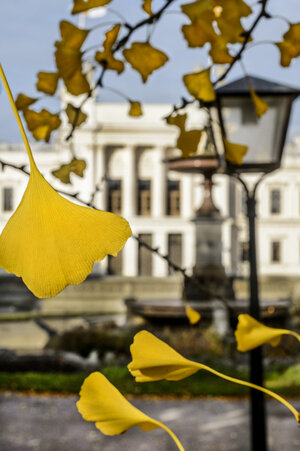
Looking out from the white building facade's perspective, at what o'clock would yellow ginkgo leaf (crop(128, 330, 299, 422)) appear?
The yellow ginkgo leaf is roughly at 12 o'clock from the white building facade.

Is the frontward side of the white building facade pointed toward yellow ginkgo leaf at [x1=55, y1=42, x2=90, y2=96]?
yes

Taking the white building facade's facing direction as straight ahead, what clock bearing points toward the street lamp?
The street lamp is roughly at 12 o'clock from the white building facade.

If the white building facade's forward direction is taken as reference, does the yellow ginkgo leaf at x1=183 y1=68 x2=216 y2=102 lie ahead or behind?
ahead

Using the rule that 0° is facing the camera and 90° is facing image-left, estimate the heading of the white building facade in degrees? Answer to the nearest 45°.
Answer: approximately 0°

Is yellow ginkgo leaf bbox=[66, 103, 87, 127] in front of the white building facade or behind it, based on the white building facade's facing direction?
in front

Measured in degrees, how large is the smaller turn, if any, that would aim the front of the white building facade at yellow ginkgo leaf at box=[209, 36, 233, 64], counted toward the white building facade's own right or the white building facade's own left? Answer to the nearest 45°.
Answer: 0° — it already faces it

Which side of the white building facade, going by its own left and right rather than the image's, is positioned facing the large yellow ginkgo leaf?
front

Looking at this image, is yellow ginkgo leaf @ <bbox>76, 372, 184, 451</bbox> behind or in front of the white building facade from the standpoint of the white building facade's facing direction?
in front

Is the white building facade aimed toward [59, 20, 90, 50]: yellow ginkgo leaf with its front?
yes

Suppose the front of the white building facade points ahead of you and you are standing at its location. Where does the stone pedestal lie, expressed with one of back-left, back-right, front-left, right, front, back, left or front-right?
front

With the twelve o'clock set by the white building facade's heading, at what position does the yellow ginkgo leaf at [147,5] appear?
The yellow ginkgo leaf is roughly at 12 o'clock from the white building facade.

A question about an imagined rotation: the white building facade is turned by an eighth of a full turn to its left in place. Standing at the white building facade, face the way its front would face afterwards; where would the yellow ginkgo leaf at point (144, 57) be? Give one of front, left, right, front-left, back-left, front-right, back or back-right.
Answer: front-right
